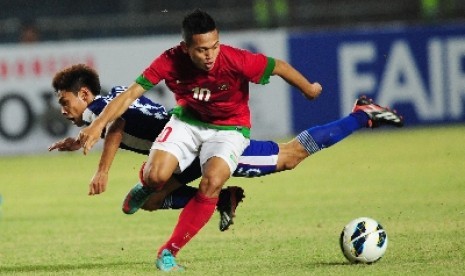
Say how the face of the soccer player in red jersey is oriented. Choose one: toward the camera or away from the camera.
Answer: toward the camera

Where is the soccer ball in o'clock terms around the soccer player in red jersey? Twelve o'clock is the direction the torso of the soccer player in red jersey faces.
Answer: The soccer ball is roughly at 10 o'clock from the soccer player in red jersey.

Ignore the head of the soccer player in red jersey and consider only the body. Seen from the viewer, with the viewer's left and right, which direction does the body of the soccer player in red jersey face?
facing the viewer

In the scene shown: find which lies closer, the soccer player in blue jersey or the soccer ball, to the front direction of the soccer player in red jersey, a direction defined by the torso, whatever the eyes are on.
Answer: the soccer ball
